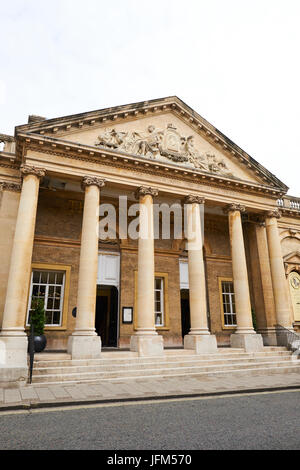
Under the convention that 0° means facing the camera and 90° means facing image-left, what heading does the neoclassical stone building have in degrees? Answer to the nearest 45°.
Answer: approximately 315°

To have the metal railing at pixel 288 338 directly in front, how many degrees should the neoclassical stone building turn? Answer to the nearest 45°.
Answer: approximately 45° to its left
